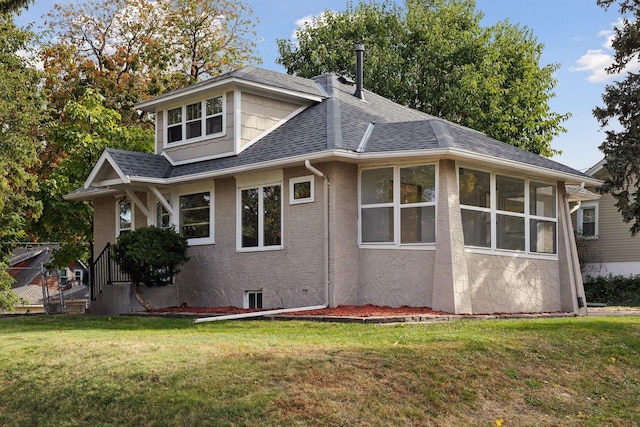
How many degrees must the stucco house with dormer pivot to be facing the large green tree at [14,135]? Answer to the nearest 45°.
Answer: approximately 45° to its right

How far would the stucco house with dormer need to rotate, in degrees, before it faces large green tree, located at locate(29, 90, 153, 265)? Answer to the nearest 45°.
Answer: approximately 90° to its right

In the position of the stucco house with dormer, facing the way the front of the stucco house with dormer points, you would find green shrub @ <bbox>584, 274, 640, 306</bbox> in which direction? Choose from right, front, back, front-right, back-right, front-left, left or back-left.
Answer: back

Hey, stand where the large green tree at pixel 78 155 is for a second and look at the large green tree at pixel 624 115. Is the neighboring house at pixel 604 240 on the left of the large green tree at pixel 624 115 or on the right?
left

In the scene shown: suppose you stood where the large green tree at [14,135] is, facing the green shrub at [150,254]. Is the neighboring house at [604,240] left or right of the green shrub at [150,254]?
left

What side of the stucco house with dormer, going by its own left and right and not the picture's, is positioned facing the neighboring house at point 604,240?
back

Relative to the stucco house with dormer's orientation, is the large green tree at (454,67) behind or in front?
behind
